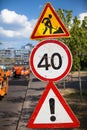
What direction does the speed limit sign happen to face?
toward the camera

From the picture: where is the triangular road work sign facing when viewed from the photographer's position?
facing the viewer

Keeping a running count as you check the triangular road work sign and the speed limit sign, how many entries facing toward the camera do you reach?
2

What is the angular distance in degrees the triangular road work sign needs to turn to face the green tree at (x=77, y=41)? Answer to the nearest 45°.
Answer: approximately 180°

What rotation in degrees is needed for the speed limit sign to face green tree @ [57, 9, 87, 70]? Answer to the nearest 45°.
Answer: approximately 180°
